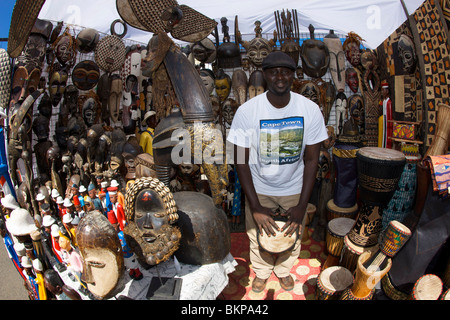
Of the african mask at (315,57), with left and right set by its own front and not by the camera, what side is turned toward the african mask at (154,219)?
front

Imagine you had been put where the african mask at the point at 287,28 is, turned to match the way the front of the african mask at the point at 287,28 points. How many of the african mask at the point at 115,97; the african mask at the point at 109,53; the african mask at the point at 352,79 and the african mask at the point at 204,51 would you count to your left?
1

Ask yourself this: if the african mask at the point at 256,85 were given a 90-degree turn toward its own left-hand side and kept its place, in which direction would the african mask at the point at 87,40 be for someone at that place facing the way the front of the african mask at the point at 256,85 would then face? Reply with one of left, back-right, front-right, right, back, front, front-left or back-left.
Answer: back

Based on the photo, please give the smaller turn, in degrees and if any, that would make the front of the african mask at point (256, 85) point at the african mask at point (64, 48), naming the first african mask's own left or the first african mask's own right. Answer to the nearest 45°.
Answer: approximately 90° to the first african mask's own right

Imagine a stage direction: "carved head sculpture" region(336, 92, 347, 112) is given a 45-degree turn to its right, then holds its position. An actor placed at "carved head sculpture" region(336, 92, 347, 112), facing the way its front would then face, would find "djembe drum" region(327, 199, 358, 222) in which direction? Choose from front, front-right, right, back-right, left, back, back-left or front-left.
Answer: front-left

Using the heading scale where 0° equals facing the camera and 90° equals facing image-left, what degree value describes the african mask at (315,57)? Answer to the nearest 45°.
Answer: approximately 0°

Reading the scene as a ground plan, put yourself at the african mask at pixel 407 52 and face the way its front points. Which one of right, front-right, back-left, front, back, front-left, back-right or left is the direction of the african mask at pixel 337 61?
right

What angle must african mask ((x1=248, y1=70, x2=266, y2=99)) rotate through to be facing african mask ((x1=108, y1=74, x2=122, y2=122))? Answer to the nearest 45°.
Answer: approximately 90° to its right
